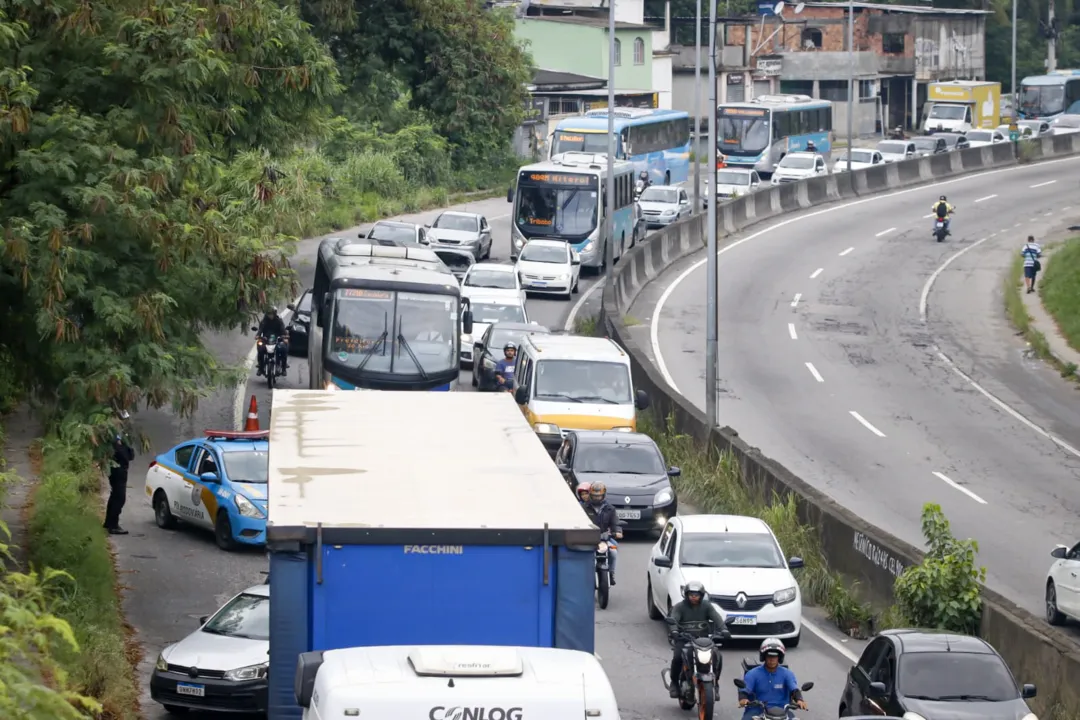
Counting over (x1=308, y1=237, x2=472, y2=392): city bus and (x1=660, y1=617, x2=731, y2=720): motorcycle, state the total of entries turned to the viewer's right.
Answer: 0

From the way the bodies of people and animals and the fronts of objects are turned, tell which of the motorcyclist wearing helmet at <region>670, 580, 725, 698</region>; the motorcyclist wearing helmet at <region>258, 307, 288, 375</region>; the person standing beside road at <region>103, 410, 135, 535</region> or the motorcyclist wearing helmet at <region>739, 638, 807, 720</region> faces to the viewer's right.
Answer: the person standing beside road

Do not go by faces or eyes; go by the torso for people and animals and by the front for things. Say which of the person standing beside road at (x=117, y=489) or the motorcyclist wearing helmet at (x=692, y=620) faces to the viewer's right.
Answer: the person standing beside road

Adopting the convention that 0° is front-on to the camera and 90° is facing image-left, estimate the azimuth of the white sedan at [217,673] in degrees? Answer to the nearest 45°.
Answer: approximately 45°

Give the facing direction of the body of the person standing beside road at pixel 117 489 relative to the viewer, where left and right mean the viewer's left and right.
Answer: facing to the right of the viewer

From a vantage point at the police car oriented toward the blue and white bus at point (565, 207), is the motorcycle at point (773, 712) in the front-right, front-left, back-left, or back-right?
back-right

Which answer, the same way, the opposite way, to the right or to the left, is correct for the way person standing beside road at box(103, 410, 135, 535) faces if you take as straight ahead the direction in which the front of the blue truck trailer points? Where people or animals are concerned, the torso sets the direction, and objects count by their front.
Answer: to the left

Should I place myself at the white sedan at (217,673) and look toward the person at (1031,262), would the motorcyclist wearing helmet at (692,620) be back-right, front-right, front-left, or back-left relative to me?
front-right

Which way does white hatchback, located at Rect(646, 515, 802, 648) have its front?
toward the camera

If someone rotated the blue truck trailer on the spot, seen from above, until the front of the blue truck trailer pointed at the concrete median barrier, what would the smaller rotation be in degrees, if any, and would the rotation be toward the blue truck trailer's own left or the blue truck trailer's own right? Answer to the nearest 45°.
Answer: approximately 135° to the blue truck trailer's own left

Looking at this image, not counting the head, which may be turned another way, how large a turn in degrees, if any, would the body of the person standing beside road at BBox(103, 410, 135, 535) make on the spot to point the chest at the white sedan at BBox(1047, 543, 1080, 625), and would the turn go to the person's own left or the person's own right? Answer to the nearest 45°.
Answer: approximately 45° to the person's own right
